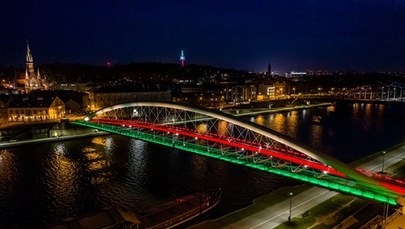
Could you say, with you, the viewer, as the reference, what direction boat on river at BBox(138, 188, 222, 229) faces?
facing away from the viewer and to the right of the viewer
